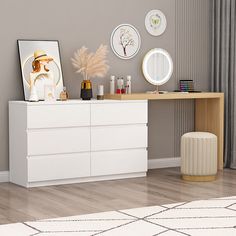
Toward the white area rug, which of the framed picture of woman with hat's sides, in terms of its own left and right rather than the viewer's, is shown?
front

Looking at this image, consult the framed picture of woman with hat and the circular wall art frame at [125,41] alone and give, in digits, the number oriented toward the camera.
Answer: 2

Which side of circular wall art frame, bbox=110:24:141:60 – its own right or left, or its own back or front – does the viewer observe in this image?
front

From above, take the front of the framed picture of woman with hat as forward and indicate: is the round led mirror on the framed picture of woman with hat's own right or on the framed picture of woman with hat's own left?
on the framed picture of woman with hat's own left

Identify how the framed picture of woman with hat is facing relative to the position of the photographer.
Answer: facing the viewer

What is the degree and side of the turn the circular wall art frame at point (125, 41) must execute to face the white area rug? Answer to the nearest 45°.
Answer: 0° — it already faces it

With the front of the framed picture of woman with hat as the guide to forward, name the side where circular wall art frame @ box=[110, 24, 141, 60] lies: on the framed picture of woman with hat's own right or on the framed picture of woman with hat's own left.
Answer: on the framed picture of woman with hat's own left

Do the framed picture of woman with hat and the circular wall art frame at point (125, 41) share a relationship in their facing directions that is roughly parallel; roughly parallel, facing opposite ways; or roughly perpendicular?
roughly parallel

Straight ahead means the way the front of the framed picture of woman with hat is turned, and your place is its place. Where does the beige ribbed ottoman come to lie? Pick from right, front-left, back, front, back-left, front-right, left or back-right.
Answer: left

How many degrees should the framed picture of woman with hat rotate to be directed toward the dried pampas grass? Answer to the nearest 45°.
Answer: approximately 90° to its left
